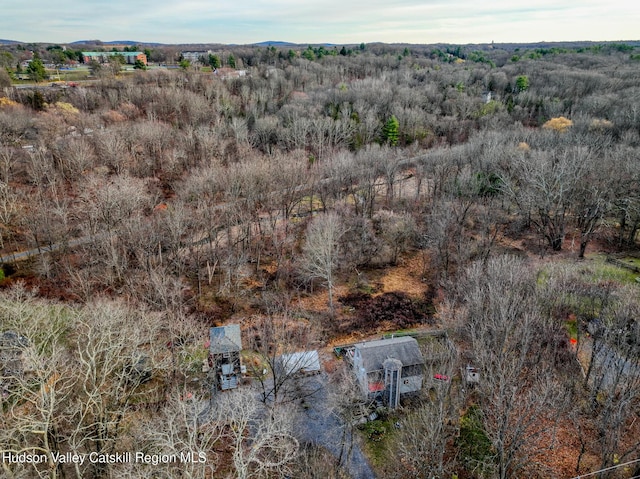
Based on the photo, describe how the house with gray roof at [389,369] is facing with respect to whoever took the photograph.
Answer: facing the viewer

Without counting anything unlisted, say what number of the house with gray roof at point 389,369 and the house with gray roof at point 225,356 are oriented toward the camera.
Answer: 2

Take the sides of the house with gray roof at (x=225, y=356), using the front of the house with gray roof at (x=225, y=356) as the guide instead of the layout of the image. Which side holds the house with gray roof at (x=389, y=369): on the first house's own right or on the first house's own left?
on the first house's own left

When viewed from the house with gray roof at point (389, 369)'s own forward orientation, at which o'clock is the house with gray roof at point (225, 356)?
the house with gray roof at point (225, 356) is roughly at 3 o'clock from the house with gray roof at point (389, 369).
